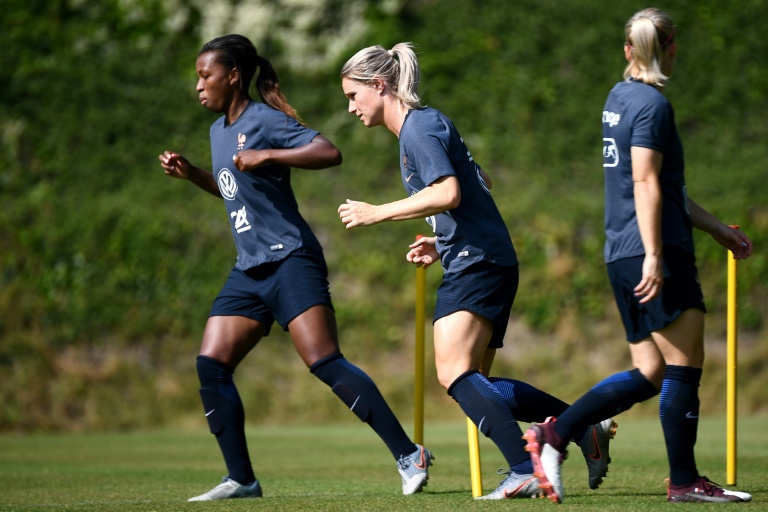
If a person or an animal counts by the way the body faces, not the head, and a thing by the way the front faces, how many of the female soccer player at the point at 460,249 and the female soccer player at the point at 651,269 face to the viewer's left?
1

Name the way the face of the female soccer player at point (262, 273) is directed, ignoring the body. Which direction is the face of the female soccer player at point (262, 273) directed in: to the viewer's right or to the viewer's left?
to the viewer's left

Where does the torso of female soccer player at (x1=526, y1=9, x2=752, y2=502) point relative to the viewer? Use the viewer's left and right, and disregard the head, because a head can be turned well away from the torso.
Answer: facing away from the viewer and to the right of the viewer

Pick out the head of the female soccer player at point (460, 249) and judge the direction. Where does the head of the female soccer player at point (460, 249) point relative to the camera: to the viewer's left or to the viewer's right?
to the viewer's left

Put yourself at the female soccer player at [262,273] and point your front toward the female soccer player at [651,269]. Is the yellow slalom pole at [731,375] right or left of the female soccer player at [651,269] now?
left

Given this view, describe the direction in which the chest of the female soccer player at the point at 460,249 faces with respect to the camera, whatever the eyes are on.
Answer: to the viewer's left

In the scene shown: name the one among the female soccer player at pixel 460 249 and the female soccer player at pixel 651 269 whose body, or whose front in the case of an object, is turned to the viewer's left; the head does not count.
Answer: the female soccer player at pixel 460 249

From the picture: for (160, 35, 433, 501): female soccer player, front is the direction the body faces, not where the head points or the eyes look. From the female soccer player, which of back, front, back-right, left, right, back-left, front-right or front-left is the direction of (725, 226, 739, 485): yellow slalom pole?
back-left

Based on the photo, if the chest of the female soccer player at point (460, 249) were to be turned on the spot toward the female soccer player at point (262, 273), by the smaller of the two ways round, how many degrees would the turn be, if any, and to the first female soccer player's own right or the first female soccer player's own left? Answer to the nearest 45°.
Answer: approximately 45° to the first female soccer player's own right

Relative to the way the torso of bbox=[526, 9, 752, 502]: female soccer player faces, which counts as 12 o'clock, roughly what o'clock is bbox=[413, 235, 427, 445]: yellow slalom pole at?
The yellow slalom pole is roughly at 9 o'clock from the female soccer player.

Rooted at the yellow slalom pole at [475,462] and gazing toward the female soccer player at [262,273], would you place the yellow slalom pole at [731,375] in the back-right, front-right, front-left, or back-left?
back-right
